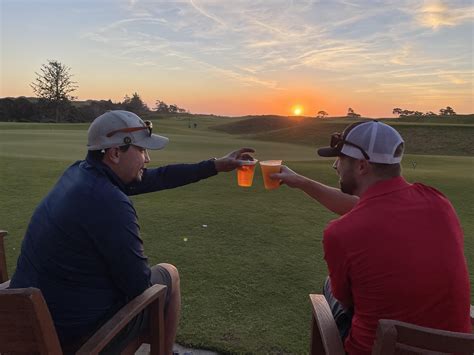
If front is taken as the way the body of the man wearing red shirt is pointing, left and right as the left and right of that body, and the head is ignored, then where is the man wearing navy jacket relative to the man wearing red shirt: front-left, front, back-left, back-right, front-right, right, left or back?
front-left

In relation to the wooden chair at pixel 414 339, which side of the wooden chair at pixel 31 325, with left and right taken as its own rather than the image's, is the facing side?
right

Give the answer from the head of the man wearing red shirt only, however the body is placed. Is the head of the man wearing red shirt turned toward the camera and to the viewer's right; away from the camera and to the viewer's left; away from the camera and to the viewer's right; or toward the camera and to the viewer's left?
away from the camera and to the viewer's left

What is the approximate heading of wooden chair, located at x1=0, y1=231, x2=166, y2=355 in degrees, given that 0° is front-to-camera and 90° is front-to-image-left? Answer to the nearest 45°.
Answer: approximately 225°

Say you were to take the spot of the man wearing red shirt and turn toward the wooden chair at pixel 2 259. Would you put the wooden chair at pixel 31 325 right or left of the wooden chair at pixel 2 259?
left

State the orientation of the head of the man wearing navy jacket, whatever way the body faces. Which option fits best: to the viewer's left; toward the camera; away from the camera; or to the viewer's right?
to the viewer's right

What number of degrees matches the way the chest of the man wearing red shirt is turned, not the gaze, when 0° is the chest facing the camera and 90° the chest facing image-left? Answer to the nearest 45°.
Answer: approximately 135°

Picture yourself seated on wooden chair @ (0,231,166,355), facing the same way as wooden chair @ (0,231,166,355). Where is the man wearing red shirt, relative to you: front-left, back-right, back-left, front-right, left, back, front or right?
front-right

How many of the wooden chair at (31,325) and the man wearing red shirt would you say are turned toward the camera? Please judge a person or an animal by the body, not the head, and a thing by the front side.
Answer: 0
